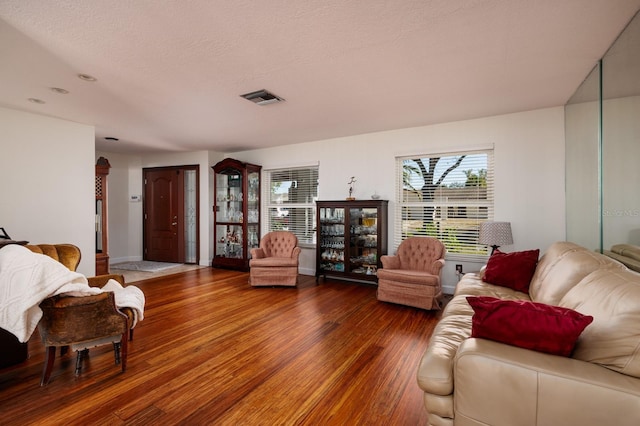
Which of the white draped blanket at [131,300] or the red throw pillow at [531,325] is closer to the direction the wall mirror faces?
the white draped blanket

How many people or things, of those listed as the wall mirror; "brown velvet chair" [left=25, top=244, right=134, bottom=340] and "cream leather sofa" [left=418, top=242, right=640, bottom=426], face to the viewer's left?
2

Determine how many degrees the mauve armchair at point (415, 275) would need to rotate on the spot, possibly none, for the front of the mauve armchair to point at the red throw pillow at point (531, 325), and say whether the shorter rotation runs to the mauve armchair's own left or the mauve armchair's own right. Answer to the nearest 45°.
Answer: approximately 45° to the mauve armchair's own left

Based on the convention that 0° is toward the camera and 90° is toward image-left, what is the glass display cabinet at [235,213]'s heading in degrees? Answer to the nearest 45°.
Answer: approximately 45°

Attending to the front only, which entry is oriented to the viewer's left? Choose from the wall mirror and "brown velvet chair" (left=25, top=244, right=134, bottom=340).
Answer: the wall mirror

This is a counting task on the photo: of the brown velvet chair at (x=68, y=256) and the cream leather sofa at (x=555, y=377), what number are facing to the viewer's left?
1

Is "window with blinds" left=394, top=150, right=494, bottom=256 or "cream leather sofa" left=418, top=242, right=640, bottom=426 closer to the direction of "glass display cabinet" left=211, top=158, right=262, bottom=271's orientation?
the cream leather sofa

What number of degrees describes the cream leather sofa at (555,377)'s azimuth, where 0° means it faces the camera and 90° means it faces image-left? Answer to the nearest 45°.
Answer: approximately 90°

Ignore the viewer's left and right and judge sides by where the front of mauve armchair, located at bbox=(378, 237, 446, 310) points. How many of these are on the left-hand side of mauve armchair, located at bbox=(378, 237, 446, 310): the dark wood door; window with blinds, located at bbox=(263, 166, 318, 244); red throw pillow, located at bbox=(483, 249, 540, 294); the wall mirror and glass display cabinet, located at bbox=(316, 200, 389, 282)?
2

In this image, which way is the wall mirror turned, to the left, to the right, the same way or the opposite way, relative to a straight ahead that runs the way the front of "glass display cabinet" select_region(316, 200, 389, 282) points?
to the right

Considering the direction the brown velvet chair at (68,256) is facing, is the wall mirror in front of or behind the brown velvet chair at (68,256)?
in front

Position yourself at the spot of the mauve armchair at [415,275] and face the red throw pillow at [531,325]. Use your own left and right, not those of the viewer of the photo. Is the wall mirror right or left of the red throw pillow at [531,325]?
left

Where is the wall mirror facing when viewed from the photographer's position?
facing to the left of the viewer
